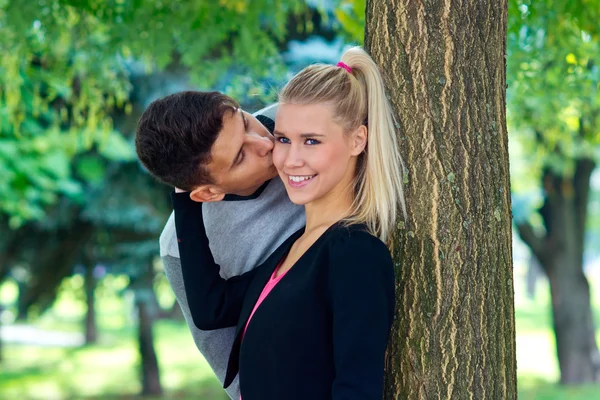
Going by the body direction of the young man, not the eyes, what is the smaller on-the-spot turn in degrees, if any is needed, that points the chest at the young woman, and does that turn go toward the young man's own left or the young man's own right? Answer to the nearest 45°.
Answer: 0° — they already face them

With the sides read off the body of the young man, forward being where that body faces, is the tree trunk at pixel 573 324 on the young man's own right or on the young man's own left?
on the young man's own left

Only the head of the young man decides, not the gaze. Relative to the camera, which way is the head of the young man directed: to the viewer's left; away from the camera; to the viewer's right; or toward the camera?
to the viewer's right

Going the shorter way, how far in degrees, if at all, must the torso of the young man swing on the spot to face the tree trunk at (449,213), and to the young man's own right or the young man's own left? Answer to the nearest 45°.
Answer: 0° — they already face it

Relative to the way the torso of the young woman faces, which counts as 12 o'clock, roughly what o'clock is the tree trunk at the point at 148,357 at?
The tree trunk is roughly at 4 o'clock from the young woman.

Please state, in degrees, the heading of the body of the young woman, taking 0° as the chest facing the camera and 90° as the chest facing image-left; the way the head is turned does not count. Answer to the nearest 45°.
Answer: approximately 45°

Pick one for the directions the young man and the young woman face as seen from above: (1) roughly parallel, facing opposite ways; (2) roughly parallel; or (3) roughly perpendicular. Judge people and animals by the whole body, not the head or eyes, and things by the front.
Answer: roughly perpendicular

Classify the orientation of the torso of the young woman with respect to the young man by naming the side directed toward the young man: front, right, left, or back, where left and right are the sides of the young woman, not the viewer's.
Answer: right

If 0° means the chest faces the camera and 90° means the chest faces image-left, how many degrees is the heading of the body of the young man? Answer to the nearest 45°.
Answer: approximately 315°
